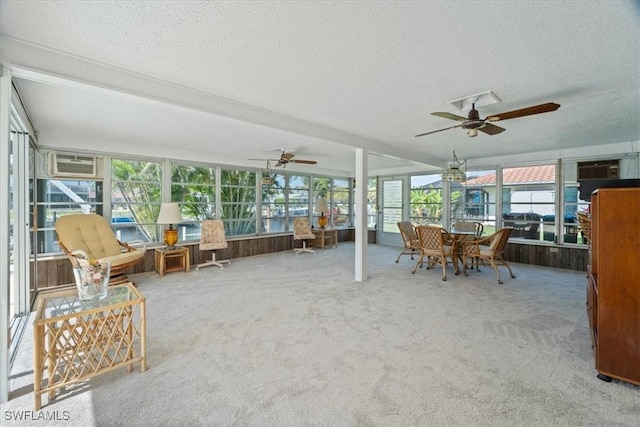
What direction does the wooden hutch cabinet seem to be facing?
to the viewer's left

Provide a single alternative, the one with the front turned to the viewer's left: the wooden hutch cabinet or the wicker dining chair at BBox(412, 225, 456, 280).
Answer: the wooden hutch cabinet

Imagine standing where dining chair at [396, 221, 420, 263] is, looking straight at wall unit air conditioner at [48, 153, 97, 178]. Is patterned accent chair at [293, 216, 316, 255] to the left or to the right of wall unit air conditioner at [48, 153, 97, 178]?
right

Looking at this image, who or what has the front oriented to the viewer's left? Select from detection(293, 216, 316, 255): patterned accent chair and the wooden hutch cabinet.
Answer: the wooden hutch cabinet

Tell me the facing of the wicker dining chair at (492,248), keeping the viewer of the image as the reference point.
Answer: facing away from the viewer and to the left of the viewer

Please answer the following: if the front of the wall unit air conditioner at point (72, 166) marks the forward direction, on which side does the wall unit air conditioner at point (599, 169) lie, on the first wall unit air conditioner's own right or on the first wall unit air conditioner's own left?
on the first wall unit air conditioner's own left

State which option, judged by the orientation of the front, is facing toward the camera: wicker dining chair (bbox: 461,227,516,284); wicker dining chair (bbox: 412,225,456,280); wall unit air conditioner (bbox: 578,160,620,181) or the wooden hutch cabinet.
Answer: the wall unit air conditioner

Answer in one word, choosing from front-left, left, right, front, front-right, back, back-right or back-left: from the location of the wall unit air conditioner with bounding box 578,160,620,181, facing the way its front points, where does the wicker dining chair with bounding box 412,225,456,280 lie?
front-right

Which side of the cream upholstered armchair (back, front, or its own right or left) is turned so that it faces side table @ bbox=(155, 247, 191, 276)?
left

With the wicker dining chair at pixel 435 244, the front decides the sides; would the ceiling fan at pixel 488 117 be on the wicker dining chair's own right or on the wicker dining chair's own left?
on the wicker dining chair's own right

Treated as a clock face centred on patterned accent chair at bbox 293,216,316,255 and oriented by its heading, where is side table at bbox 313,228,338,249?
The side table is roughly at 9 o'clock from the patterned accent chair.
